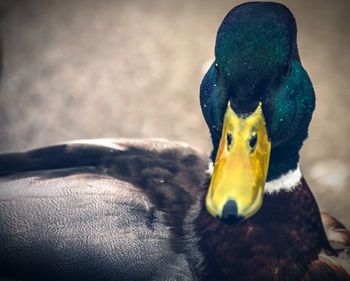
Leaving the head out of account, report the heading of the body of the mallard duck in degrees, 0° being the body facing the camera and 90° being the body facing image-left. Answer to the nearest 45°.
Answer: approximately 315°
